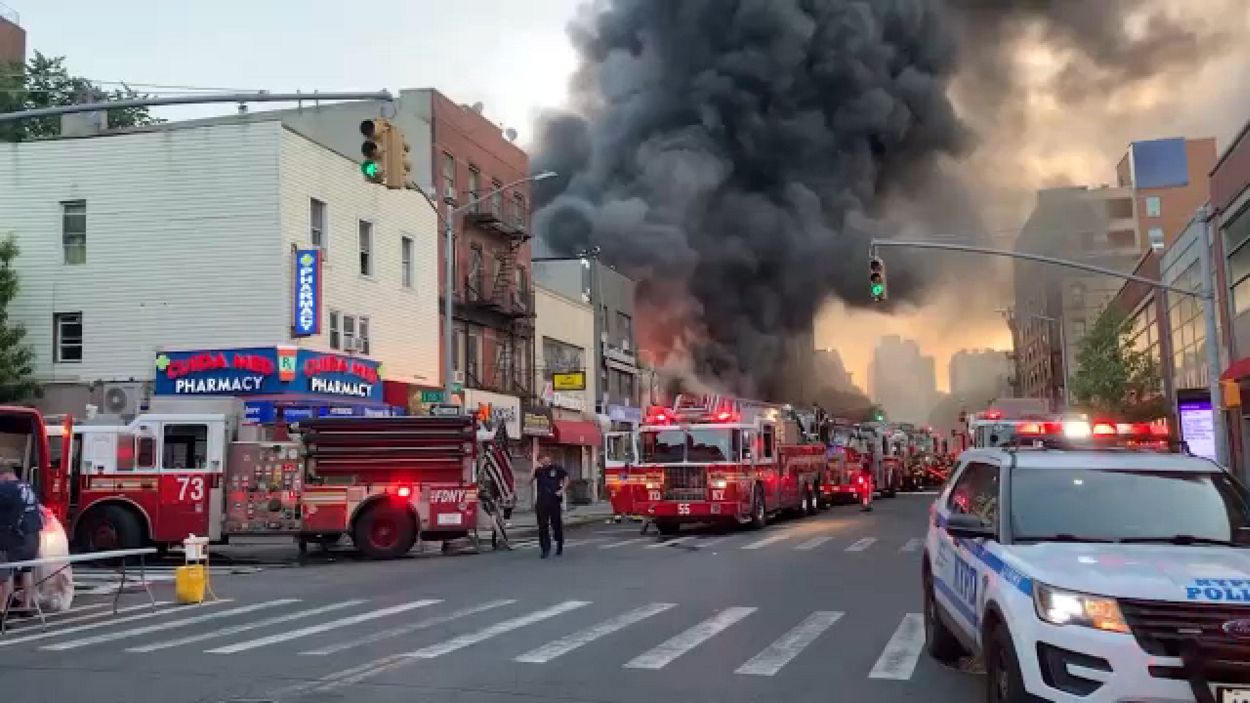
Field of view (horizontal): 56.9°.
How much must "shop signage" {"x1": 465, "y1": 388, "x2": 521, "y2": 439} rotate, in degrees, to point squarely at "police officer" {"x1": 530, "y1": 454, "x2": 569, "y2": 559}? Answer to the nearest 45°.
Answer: approximately 45° to its right

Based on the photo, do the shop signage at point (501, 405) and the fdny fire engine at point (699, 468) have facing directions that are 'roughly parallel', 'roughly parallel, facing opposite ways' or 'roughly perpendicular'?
roughly perpendicular

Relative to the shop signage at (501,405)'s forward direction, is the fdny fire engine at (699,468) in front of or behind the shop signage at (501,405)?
in front

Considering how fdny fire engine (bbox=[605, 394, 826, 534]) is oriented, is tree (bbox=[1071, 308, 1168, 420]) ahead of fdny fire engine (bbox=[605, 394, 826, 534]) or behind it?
behind

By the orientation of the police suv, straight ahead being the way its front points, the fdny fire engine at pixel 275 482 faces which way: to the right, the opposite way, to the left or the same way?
to the right

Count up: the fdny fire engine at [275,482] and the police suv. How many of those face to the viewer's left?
1

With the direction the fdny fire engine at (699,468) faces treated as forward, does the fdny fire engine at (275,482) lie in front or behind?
in front

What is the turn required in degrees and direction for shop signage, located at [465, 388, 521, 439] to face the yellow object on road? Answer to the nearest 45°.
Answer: approximately 45° to its right

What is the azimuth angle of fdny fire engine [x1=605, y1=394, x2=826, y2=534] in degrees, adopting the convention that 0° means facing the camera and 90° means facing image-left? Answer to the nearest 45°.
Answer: approximately 45°

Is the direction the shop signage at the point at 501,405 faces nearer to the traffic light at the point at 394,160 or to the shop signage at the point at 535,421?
the traffic light

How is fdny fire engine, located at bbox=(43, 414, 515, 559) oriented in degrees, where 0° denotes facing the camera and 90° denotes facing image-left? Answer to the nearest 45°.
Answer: approximately 90°

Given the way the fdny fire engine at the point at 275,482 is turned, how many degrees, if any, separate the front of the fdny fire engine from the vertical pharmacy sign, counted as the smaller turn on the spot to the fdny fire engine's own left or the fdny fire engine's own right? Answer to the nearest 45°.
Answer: approximately 90° to the fdny fire engine's own right
